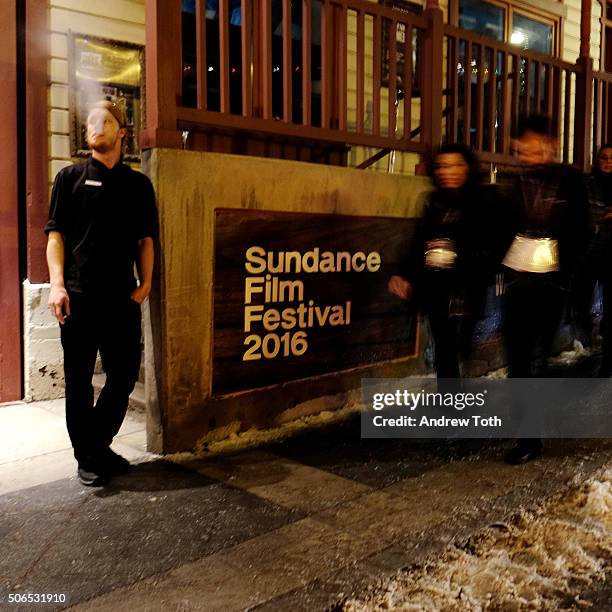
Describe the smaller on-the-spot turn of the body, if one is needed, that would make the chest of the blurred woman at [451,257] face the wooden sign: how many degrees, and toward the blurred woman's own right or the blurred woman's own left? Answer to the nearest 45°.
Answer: approximately 45° to the blurred woman's own right

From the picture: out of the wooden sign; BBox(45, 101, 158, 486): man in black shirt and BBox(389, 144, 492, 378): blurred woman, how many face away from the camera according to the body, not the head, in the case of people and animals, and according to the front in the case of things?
0

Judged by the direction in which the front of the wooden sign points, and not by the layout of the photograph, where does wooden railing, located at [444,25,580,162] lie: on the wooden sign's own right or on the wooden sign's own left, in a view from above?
on the wooden sign's own left

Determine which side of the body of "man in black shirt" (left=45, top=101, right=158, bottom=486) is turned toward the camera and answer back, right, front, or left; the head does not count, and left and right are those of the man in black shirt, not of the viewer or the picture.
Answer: front

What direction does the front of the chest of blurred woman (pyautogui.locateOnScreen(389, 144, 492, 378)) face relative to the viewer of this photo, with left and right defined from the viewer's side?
facing the viewer and to the left of the viewer

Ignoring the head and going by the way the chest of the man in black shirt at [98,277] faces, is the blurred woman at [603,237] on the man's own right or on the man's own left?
on the man's own left

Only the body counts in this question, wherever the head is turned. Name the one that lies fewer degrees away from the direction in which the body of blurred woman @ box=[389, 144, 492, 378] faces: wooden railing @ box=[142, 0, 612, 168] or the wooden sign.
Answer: the wooden sign

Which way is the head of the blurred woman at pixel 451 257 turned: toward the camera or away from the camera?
toward the camera

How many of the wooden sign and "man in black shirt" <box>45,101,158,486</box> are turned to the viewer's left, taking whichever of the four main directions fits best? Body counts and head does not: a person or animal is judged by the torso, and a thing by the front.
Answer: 0

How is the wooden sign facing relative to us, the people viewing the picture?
facing the viewer and to the right of the viewer

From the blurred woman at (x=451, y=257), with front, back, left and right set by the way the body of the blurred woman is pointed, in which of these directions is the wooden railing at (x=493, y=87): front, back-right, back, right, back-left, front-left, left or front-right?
back-right
